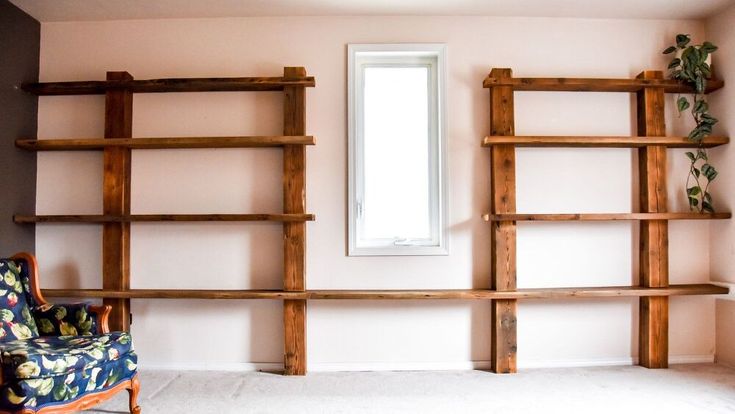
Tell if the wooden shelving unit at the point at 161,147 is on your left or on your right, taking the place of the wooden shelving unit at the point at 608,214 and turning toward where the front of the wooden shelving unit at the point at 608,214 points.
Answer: on your right

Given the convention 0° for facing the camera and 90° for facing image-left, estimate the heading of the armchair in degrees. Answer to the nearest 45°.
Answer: approximately 315°

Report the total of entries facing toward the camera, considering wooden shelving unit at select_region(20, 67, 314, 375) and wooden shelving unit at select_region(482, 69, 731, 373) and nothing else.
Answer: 2

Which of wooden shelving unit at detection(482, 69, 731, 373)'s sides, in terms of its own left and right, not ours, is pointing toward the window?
right

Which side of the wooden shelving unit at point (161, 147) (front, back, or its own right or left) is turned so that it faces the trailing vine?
left

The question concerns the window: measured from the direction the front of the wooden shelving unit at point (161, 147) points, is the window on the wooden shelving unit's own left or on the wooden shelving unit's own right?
on the wooden shelving unit's own left

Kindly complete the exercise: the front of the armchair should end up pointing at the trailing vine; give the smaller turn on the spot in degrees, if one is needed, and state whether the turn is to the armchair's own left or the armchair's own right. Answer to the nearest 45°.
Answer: approximately 45° to the armchair's own left

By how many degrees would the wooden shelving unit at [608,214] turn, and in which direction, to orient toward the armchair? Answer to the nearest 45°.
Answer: approximately 45° to its right

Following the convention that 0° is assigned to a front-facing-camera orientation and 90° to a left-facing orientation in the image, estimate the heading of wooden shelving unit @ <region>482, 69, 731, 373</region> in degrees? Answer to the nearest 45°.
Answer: approximately 0°
